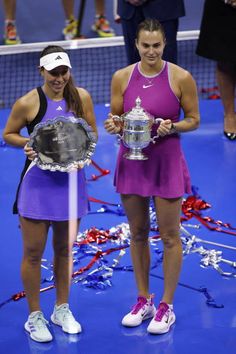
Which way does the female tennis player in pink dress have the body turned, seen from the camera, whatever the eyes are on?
toward the camera
